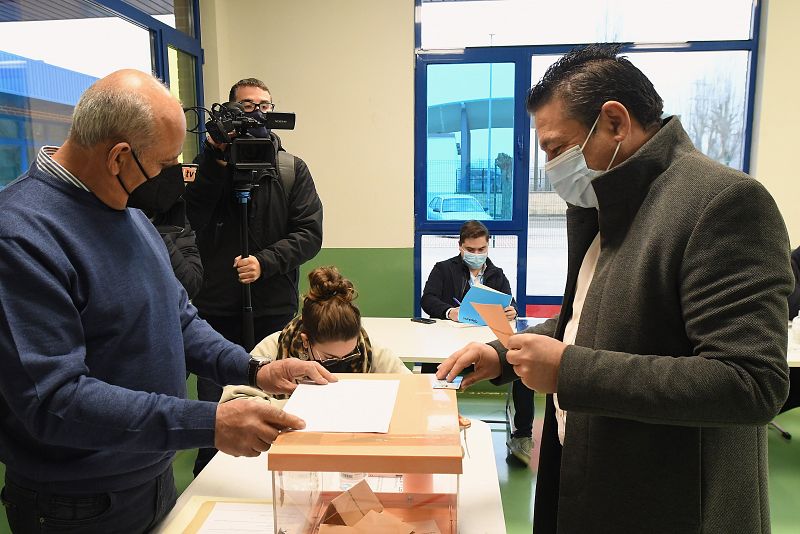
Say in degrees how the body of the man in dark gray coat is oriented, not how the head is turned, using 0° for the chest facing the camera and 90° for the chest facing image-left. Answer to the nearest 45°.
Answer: approximately 90°

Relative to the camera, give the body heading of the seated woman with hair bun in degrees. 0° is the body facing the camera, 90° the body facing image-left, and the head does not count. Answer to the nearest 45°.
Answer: approximately 0°

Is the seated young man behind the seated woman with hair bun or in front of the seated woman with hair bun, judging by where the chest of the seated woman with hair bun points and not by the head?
behind

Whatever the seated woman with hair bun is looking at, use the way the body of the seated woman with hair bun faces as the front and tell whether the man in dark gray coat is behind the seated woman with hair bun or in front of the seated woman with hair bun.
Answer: in front

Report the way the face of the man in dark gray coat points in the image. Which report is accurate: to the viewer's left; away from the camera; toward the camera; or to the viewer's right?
to the viewer's left

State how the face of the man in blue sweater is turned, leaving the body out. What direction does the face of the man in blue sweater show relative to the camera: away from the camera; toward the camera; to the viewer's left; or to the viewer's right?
to the viewer's right

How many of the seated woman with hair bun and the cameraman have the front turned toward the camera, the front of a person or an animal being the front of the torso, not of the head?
2

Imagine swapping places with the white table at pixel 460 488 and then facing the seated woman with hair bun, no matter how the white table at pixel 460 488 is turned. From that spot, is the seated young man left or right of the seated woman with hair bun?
right

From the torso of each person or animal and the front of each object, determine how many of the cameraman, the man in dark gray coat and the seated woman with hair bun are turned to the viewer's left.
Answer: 1

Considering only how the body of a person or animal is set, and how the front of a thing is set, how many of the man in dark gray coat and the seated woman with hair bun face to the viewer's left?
1
